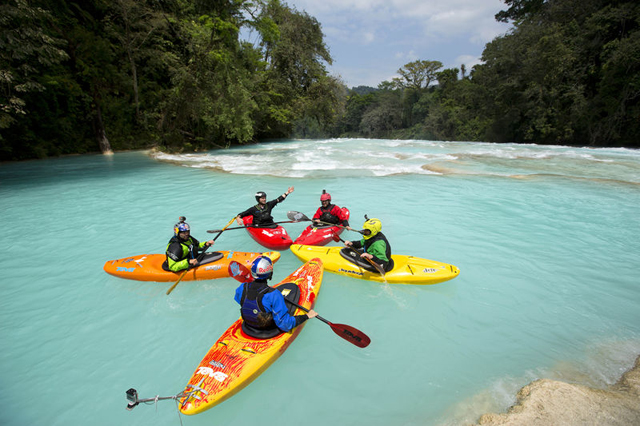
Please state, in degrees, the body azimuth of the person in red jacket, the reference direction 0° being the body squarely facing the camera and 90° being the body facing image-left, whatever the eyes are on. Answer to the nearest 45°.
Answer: approximately 45°

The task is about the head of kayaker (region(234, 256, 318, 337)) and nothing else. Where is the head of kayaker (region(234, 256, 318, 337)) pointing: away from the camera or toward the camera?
away from the camera

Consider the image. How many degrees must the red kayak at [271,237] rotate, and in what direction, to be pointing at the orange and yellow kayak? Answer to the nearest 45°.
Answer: approximately 45° to its right

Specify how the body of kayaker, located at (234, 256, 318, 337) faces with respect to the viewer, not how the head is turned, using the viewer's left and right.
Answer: facing away from the viewer and to the right of the viewer

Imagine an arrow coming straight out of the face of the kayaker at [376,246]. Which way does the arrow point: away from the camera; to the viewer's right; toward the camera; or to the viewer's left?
to the viewer's left

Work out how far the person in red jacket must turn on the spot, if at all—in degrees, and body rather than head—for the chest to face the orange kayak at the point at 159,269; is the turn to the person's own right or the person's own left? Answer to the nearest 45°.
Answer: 0° — they already face it

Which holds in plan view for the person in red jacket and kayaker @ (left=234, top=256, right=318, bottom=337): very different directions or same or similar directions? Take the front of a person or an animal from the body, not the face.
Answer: very different directions

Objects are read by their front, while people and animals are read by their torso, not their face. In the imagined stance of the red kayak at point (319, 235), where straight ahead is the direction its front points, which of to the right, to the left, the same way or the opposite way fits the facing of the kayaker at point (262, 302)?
the opposite way

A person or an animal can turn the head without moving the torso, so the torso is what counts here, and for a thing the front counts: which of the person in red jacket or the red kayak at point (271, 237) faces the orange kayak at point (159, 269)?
the person in red jacket

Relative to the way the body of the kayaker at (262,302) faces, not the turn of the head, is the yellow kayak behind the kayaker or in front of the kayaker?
in front

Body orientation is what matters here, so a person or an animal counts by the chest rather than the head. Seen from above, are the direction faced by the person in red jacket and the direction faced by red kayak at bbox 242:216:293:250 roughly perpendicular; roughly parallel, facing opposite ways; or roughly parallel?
roughly perpendicular

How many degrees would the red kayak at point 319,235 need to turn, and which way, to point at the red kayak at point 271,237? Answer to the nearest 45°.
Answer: approximately 45° to its right

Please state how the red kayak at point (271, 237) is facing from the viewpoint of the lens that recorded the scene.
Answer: facing the viewer and to the right of the viewer

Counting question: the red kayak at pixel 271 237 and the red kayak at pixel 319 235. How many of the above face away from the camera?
0

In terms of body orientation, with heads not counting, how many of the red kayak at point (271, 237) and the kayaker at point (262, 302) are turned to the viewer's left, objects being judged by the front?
0

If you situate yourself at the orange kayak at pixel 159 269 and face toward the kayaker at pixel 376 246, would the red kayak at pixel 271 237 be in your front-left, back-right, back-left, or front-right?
front-left
